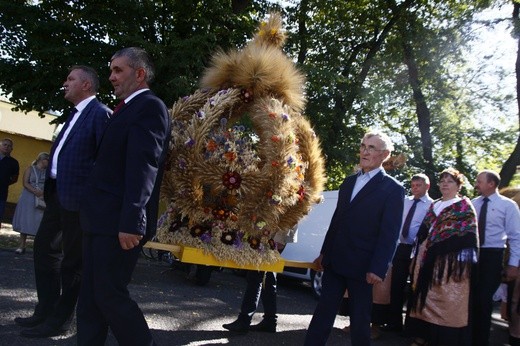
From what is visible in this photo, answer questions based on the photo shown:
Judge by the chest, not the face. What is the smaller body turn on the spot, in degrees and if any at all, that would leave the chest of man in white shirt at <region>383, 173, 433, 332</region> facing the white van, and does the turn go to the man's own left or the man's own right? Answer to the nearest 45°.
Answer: approximately 90° to the man's own right

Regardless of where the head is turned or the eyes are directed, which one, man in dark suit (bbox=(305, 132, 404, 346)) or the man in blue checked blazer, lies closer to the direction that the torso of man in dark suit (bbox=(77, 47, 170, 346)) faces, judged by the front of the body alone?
the man in blue checked blazer

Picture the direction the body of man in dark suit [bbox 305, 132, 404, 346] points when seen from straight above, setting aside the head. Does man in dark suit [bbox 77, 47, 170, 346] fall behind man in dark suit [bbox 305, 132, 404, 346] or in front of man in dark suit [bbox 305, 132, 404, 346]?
in front

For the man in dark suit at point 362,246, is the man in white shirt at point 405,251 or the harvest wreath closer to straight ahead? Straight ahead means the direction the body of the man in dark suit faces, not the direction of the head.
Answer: the harvest wreath

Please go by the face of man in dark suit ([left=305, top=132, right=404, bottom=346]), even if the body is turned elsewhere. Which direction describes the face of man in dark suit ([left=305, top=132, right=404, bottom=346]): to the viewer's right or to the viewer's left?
to the viewer's left

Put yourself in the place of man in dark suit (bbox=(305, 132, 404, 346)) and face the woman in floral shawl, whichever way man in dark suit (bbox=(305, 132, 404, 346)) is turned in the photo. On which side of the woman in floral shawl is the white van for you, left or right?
left

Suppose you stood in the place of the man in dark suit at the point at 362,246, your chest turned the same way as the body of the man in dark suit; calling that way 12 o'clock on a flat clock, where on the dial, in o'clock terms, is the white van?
The white van is roughly at 4 o'clock from the man in dark suit.

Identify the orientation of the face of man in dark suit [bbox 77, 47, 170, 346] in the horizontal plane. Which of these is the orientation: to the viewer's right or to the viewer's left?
to the viewer's left

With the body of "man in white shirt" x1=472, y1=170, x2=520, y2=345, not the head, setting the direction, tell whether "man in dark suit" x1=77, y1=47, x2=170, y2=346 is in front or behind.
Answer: in front

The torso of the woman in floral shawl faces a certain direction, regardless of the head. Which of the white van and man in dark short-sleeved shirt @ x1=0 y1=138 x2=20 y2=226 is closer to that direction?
the man in dark short-sleeved shirt

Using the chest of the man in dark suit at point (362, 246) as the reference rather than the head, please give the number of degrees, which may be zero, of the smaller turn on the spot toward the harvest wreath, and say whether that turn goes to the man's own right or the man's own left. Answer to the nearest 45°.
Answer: approximately 45° to the man's own right

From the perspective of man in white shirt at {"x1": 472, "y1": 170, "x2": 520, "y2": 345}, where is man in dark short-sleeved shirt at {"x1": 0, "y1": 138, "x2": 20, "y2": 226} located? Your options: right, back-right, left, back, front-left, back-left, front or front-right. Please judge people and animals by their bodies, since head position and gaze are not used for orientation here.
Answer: front-right
